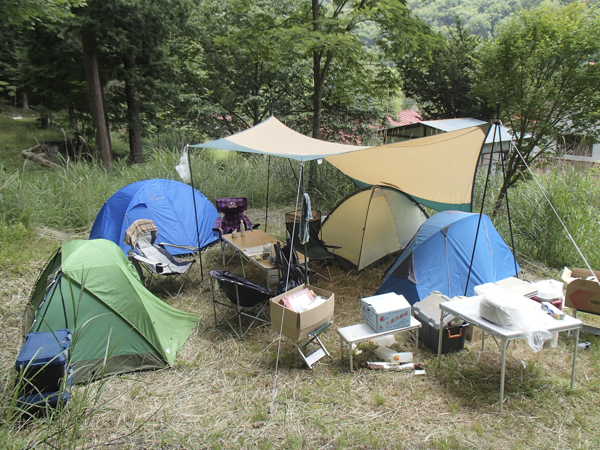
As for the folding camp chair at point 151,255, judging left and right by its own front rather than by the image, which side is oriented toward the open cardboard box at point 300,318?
front

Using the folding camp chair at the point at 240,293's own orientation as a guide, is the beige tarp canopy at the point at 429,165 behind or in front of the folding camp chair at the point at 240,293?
in front

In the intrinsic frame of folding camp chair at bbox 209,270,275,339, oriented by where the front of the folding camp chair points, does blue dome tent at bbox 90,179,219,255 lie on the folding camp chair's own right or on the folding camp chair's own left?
on the folding camp chair's own left

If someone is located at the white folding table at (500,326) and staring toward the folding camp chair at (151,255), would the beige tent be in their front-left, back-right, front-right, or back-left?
front-right

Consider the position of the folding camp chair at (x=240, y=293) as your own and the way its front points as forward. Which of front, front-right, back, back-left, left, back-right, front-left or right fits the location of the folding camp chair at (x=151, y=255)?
left

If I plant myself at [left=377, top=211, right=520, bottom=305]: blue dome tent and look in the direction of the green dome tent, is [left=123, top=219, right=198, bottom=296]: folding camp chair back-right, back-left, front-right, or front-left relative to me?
front-right

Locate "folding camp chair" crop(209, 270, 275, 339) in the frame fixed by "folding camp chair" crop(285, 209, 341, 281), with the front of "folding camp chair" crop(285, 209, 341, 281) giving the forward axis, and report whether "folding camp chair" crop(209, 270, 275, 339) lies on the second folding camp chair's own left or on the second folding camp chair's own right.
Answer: on the second folding camp chair's own right

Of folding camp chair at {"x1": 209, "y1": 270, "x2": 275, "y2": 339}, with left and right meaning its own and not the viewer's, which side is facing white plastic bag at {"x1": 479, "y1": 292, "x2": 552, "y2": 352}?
right

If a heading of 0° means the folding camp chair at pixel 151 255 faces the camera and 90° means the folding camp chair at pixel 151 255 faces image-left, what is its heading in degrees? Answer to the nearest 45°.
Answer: approximately 315°

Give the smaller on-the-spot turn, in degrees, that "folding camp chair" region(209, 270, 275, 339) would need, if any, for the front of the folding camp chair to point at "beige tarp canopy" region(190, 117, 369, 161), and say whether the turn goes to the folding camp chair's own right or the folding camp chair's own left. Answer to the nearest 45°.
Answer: approximately 45° to the folding camp chair's own left

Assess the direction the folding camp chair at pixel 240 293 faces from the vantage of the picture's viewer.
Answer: facing away from the viewer and to the right of the viewer

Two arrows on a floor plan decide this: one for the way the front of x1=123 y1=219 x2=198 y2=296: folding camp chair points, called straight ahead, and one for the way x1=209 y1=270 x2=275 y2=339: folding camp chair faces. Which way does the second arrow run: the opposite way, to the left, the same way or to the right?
to the left

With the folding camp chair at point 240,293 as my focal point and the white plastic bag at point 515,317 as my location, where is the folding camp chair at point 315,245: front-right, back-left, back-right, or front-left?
front-right

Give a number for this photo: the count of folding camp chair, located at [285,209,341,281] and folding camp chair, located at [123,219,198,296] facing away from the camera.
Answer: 0

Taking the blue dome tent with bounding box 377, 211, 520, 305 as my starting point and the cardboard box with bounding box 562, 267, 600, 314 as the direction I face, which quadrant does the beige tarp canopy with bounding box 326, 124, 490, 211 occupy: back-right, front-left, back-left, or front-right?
back-left

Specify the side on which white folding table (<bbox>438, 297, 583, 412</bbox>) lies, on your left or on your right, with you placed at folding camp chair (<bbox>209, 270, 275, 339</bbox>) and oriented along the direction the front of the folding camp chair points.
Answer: on your right
